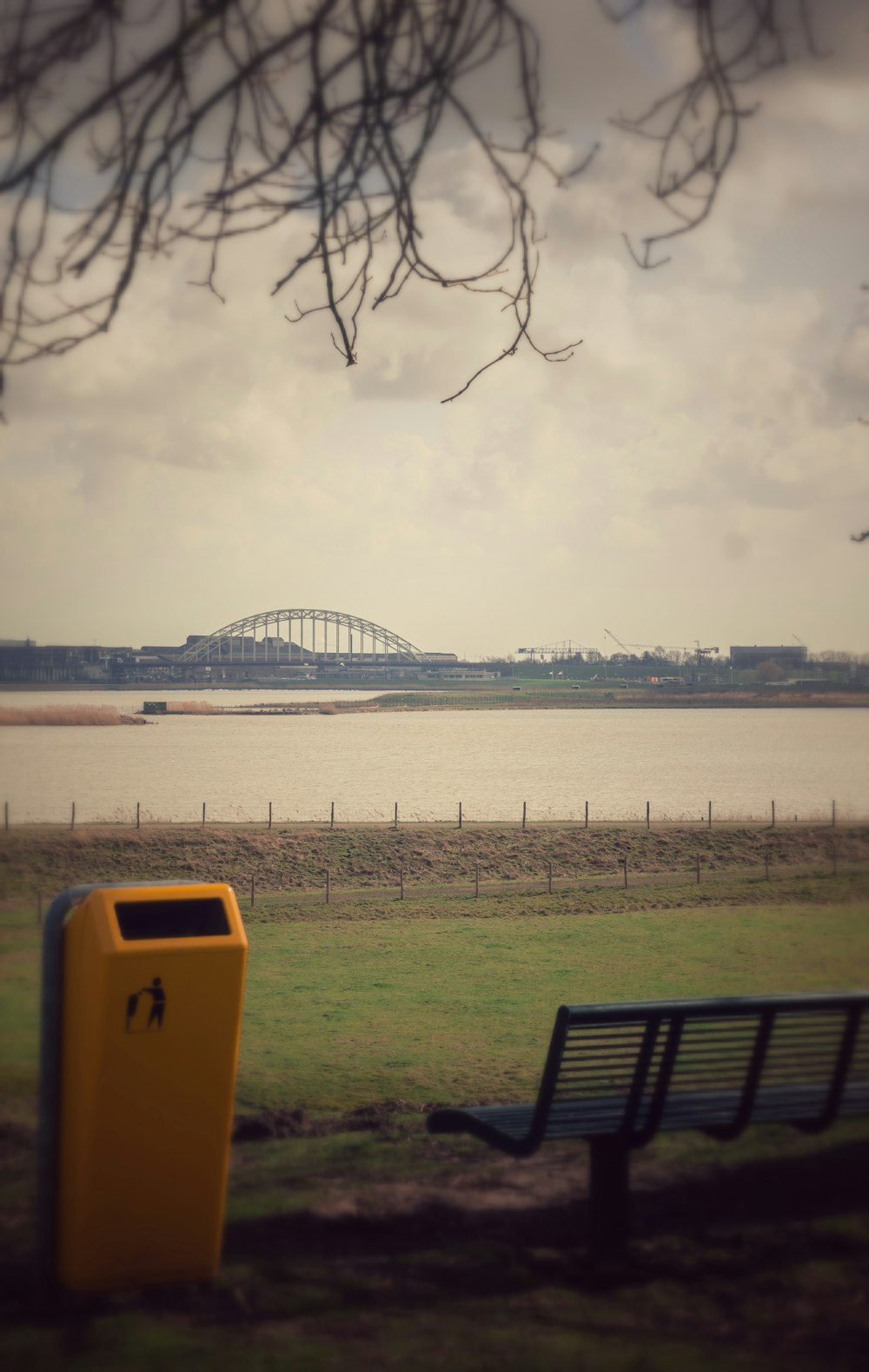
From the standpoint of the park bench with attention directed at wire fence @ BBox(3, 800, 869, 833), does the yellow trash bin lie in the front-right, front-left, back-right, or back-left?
back-left

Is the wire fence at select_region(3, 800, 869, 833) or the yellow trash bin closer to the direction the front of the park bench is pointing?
the wire fence

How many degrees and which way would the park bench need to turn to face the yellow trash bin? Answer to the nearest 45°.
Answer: approximately 90° to its left

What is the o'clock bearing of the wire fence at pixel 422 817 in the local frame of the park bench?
The wire fence is roughly at 1 o'clock from the park bench.

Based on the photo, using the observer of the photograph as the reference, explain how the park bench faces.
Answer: facing away from the viewer and to the left of the viewer
